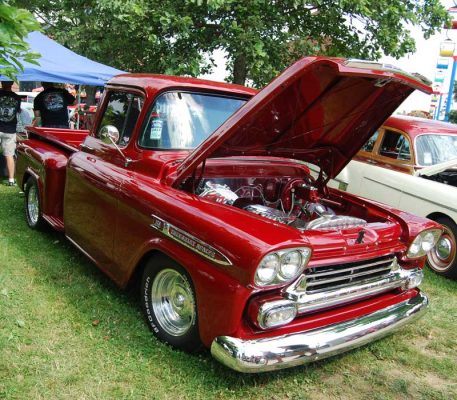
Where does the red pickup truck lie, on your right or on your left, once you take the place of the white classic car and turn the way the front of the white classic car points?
on your right

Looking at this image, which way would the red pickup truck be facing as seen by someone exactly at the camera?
facing the viewer and to the right of the viewer

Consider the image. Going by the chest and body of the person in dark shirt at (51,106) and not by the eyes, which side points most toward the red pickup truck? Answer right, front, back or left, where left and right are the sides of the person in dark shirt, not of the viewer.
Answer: back

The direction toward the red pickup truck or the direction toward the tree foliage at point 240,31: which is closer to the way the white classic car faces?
the red pickup truck

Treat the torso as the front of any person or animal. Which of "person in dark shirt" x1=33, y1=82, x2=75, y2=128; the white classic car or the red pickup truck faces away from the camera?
the person in dark shirt

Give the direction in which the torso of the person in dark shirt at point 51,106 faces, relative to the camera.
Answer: away from the camera

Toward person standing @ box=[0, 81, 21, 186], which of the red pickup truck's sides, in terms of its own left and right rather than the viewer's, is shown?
back
